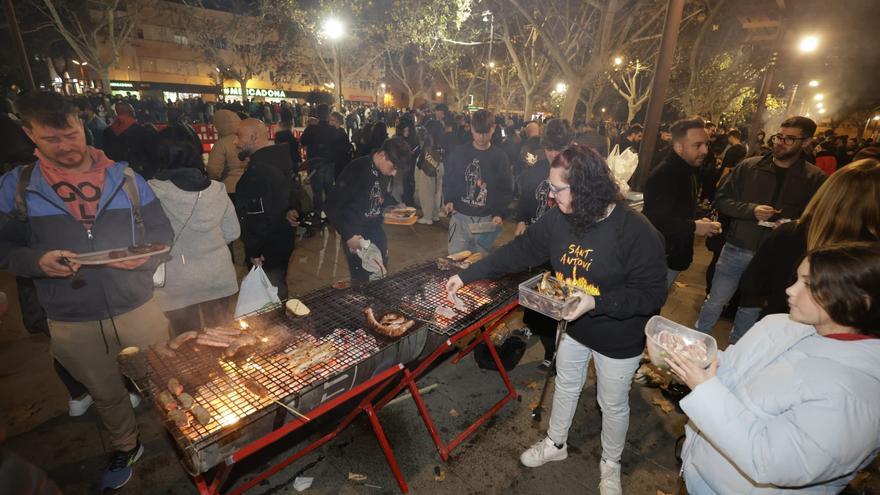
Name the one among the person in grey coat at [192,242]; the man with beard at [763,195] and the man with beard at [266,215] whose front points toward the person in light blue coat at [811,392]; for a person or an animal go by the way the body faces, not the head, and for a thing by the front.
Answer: the man with beard at [763,195]

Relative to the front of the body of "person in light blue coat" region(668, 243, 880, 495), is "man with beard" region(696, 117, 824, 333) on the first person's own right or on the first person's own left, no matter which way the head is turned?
on the first person's own right

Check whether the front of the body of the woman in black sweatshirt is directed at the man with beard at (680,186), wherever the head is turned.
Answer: no

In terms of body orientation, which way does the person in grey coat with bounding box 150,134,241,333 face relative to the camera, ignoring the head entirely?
away from the camera

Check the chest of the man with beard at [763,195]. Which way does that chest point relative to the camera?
toward the camera

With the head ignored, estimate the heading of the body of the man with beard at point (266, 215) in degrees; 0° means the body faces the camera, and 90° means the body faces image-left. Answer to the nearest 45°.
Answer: approximately 90°

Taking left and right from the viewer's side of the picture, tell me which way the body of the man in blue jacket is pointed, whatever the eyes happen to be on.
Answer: facing the viewer

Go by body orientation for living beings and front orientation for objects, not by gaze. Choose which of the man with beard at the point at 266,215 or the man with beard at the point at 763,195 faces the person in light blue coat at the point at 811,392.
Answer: the man with beard at the point at 763,195

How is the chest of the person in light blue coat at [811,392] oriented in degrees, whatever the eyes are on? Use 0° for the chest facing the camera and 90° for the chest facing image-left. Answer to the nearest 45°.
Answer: approximately 90°

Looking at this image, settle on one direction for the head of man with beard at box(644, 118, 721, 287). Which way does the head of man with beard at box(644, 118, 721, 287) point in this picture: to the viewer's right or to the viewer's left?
to the viewer's right

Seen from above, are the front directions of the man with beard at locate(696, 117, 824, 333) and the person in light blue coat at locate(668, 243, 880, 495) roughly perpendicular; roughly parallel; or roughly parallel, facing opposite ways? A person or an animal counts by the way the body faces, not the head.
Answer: roughly perpendicular

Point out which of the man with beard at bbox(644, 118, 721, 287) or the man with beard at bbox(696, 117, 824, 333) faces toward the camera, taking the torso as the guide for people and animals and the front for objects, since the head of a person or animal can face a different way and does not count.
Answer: the man with beard at bbox(696, 117, 824, 333)

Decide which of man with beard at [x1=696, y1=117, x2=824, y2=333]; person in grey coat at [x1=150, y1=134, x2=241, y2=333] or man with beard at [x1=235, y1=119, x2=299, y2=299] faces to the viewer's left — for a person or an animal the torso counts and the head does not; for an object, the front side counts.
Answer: man with beard at [x1=235, y1=119, x2=299, y2=299]

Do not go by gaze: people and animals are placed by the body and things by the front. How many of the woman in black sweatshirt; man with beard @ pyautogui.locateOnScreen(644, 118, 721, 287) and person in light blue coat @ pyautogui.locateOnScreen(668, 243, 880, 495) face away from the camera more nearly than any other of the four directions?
0

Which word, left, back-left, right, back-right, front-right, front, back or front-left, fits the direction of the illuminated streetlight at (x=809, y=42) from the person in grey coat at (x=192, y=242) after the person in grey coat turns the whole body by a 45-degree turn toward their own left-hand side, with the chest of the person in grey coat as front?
back-right
